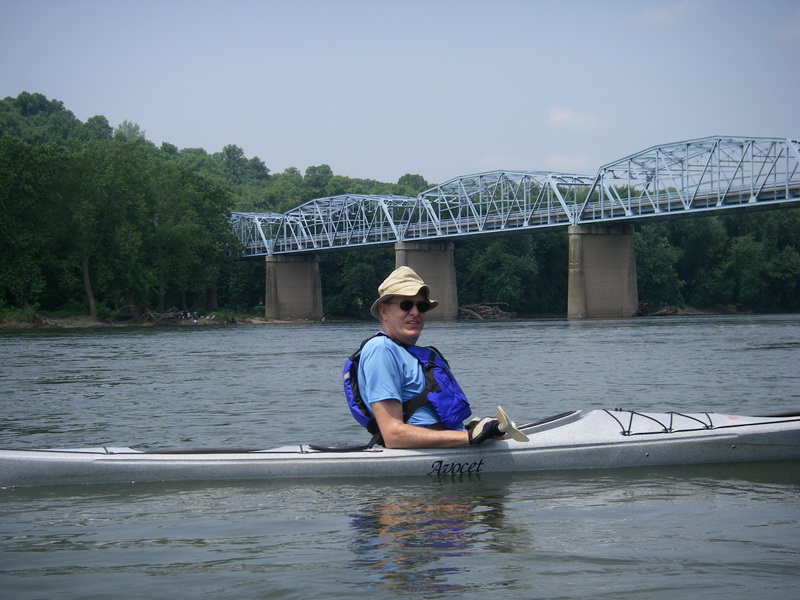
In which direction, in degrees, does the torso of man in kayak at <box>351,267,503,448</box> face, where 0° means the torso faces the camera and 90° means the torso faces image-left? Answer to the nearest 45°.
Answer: approximately 270°

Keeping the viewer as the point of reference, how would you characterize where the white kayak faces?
facing to the right of the viewer
